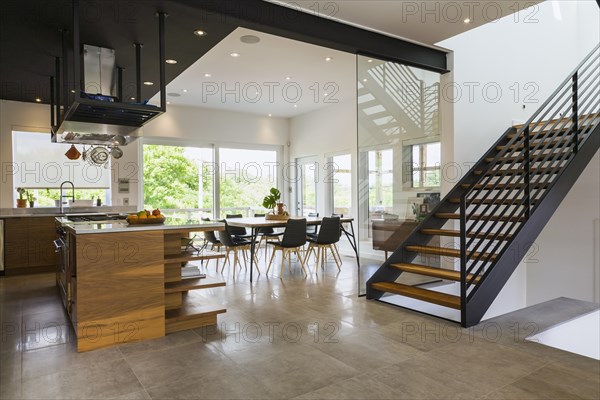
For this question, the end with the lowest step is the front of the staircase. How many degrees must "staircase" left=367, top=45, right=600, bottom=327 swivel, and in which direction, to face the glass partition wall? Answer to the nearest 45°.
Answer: approximately 45° to its right

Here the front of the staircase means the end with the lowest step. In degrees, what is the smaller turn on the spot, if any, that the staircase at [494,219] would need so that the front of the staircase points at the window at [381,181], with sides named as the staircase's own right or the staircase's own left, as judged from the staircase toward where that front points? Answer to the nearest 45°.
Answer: approximately 45° to the staircase's own right

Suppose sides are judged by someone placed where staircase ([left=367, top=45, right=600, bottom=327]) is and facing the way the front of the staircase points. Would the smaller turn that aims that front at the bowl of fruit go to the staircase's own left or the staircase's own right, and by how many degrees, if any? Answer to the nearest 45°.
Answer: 0° — it already faces it

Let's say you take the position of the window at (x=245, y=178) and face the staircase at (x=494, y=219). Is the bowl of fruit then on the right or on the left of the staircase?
right

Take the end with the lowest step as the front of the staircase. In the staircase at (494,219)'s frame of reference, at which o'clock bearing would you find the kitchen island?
The kitchen island is roughly at 12 o'clock from the staircase.

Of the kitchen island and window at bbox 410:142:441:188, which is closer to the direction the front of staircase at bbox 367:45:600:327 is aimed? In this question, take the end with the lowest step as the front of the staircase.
the kitchen island

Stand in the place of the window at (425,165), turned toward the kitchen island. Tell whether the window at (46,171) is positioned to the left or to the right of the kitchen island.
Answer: right

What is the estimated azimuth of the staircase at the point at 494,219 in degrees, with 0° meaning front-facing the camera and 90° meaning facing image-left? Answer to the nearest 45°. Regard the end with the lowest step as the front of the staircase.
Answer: approximately 45°

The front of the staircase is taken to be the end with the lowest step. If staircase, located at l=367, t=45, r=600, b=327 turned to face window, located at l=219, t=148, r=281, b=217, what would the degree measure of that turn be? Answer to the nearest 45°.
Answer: approximately 90° to its right

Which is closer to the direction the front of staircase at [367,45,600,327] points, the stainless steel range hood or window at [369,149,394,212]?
the stainless steel range hood
